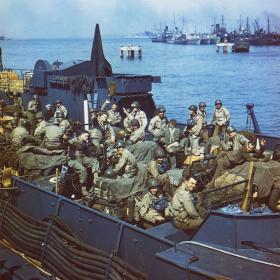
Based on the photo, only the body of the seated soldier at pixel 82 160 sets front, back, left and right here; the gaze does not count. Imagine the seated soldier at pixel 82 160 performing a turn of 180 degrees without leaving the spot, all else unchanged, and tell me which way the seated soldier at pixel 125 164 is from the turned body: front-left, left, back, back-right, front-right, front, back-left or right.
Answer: right

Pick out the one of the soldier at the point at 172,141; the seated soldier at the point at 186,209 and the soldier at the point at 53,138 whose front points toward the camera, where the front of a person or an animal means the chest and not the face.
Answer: the soldier at the point at 172,141

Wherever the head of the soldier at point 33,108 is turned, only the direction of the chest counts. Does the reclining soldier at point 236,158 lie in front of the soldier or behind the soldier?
in front

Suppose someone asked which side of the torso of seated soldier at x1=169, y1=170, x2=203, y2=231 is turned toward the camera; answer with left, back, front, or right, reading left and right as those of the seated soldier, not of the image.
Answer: right

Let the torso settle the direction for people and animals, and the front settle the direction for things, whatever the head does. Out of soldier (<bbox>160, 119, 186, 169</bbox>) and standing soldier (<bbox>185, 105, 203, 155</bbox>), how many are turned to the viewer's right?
0

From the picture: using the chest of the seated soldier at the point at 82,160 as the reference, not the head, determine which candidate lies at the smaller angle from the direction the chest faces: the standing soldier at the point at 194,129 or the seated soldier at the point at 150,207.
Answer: the seated soldier

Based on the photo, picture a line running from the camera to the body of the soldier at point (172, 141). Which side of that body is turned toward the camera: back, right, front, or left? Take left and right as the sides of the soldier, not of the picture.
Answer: front

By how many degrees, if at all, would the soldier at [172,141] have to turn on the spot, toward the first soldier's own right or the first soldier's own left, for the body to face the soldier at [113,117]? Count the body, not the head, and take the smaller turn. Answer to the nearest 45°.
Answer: approximately 135° to the first soldier's own right

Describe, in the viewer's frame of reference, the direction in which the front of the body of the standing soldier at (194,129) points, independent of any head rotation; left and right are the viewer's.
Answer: facing the viewer and to the left of the viewer

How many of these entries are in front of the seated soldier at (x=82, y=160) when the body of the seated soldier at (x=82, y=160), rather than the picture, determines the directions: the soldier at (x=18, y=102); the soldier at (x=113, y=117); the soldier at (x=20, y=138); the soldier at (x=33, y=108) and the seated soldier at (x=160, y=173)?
1
